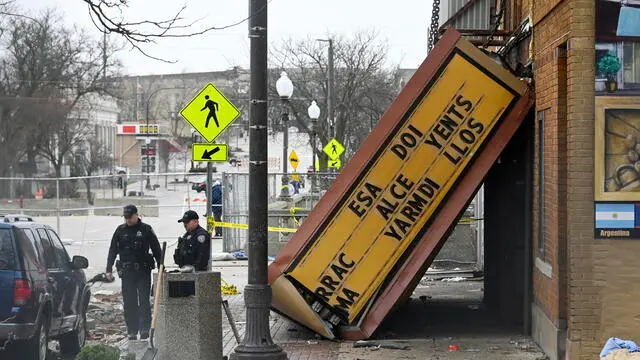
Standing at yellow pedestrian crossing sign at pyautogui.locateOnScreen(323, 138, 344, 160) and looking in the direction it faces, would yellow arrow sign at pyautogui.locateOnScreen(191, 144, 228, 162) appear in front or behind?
in front

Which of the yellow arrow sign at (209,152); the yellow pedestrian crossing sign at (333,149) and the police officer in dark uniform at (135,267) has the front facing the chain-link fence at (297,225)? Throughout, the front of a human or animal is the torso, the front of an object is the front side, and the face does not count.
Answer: the yellow pedestrian crossing sign

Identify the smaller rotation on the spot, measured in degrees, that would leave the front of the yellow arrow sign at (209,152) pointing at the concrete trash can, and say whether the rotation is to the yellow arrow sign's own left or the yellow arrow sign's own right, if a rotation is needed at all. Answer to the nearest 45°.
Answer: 0° — it already faces it

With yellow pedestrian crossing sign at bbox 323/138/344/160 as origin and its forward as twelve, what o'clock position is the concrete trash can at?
The concrete trash can is roughly at 12 o'clock from the yellow pedestrian crossing sign.

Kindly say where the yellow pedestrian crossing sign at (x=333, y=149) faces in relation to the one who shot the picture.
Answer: facing the viewer

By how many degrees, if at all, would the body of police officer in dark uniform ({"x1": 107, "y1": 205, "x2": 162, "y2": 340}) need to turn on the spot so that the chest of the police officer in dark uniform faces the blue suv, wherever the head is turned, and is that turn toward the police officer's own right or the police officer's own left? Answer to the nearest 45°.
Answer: approximately 45° to the police officer's own right

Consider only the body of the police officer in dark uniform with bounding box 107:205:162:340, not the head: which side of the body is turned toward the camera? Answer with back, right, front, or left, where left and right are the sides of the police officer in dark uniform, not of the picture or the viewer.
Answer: front

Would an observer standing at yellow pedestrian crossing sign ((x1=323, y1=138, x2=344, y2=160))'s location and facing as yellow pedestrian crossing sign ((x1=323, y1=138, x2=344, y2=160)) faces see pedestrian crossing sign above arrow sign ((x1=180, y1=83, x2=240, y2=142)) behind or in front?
in front

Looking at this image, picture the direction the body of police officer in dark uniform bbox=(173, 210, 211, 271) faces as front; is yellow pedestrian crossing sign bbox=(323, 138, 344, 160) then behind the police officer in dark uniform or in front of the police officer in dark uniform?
behind

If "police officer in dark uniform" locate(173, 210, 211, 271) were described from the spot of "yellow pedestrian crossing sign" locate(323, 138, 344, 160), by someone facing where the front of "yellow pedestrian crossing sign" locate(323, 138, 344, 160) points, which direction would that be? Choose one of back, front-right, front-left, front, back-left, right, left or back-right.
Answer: front

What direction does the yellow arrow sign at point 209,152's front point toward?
toward the camera

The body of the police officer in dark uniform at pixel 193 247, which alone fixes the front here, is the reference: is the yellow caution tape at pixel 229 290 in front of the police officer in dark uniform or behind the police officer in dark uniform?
behind
